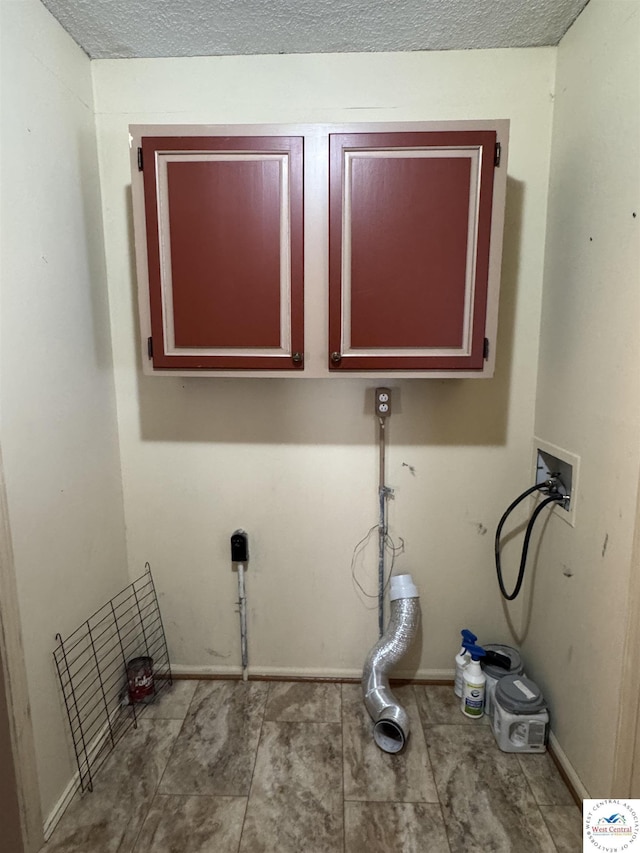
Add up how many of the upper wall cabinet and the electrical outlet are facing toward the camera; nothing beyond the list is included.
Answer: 2

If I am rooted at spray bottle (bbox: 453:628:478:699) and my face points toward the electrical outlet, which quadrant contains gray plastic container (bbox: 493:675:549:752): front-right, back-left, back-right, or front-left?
back-left

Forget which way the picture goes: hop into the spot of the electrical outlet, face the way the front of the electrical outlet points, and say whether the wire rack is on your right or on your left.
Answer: on your right

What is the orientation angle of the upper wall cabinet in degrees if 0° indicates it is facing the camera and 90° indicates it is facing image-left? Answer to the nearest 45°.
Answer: approximately 0°

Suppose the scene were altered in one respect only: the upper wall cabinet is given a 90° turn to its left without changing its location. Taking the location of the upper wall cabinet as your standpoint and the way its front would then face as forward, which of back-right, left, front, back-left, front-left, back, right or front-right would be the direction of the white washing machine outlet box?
front
